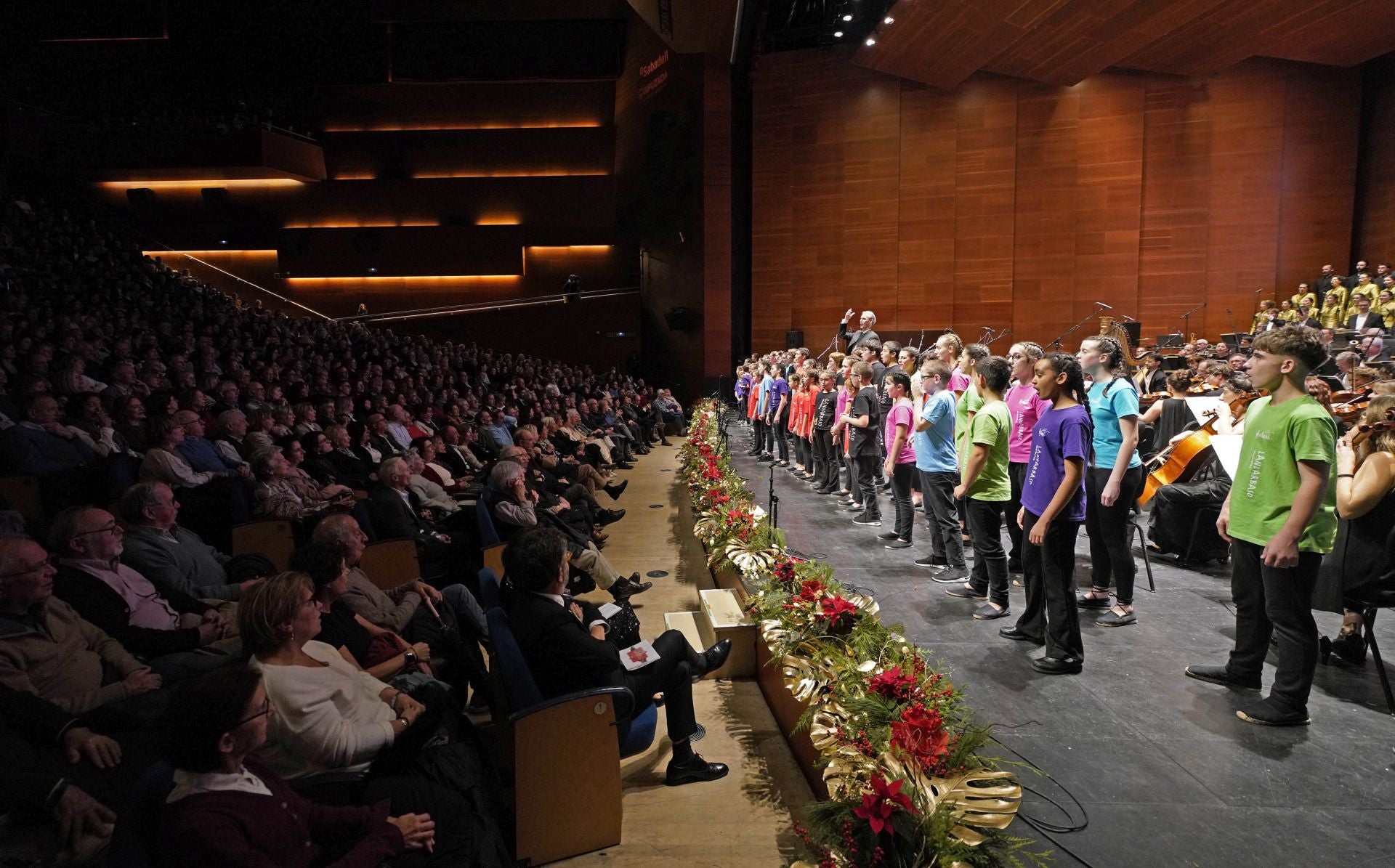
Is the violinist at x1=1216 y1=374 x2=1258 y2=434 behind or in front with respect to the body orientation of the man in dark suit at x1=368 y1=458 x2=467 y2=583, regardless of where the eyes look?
in front

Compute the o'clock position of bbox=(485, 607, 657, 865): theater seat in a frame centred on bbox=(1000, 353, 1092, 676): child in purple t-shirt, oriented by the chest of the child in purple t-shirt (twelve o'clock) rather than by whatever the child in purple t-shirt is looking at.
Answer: The theater seat is roughly at 10 o'clock from the child in purple t-shirt.

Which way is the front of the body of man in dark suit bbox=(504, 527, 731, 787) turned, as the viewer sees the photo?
to the viewer's right

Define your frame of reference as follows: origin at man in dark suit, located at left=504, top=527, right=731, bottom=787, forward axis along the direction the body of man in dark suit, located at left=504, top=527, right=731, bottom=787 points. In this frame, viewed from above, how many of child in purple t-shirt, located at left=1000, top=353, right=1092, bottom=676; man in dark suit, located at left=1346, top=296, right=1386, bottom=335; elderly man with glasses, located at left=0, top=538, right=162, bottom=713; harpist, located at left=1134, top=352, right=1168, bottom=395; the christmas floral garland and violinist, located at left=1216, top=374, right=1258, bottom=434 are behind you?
1

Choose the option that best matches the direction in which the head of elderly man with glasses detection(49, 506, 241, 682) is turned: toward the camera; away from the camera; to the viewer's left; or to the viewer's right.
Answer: to the viewer's right

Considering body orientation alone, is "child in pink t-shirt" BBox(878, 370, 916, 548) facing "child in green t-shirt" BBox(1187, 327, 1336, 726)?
no

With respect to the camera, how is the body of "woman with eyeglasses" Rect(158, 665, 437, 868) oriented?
to the viewer's right

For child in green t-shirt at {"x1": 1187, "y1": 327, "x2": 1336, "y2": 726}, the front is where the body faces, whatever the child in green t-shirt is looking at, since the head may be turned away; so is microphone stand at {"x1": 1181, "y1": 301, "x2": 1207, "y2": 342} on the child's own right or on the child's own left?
on the child's own right

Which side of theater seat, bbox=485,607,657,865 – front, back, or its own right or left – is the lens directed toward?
right

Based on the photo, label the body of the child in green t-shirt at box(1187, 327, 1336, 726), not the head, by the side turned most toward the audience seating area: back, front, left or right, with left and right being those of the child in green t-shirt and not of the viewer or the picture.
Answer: front

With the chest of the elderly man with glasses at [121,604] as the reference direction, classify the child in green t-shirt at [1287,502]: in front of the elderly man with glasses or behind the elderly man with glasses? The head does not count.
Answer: in front

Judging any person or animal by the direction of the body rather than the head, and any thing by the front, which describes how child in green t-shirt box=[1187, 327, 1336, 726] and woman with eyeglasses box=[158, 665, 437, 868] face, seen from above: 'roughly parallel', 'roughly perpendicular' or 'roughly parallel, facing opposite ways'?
roughly parallel, facing opposite ways

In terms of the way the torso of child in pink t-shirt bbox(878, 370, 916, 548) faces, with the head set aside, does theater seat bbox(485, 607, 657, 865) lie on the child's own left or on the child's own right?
on the child's own left

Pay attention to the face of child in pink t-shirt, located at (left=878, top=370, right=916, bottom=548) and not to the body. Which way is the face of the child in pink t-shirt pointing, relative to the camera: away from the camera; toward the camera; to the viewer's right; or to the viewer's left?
to the viewer's left

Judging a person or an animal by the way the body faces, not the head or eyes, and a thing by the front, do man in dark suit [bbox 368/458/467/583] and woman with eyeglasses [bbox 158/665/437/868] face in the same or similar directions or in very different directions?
same or similar directions

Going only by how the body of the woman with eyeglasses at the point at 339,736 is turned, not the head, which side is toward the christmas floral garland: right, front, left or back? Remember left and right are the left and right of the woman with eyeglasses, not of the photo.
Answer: front

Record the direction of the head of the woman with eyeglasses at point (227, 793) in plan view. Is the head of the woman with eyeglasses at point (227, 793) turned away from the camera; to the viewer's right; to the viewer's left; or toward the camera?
to the viewer's right

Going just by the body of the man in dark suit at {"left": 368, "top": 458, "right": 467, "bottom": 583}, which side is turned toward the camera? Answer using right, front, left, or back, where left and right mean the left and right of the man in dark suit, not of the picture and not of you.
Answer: right
